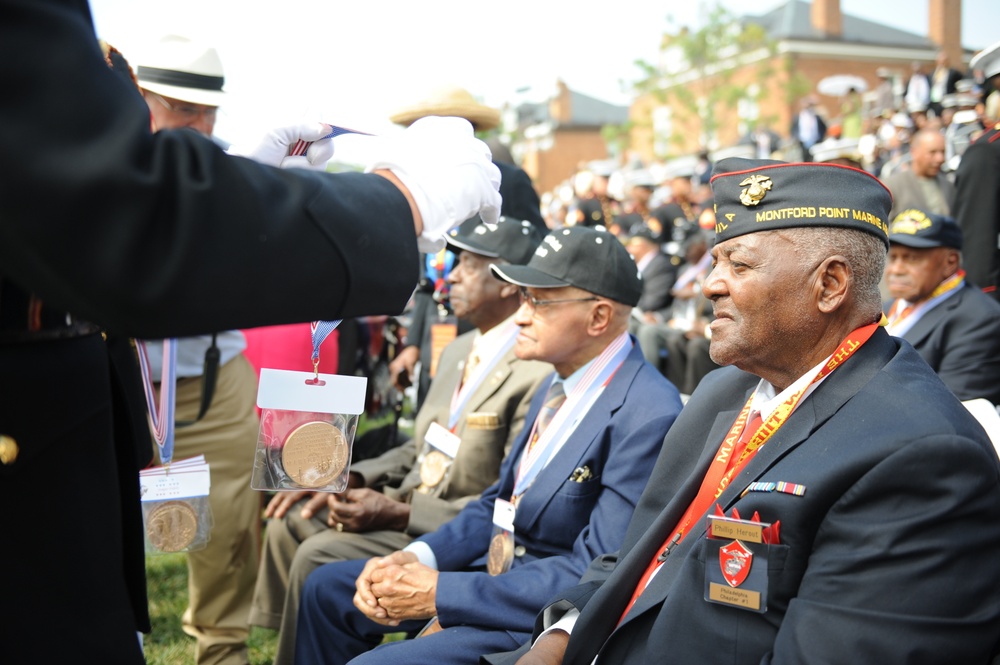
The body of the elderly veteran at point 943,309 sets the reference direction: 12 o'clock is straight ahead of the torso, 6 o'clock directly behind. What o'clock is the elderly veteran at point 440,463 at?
the elderly veteran at point 440,463 is roughly at 12 o'clock from the elderly veteran at point 943,309.

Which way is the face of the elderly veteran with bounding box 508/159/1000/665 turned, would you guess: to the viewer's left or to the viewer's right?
to the viewer's left

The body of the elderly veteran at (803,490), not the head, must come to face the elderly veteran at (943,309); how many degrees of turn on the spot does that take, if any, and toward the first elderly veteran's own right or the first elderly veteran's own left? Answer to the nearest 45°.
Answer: approximately 135° to the first elderly veteran's own right

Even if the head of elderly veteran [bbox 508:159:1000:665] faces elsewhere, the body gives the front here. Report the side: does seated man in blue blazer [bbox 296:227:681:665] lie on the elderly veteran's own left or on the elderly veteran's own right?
on the elderly veteran's own right

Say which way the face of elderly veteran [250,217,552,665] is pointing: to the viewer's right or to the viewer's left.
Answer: to the viewer's left

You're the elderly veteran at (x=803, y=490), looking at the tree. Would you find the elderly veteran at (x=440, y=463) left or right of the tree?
left

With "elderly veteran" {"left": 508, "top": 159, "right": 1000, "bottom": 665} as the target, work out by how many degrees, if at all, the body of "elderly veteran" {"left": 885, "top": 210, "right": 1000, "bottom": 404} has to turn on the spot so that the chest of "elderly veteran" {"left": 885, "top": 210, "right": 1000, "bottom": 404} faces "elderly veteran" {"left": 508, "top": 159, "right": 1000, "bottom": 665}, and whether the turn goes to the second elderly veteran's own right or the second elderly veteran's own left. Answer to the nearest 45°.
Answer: approximately 45° to the second elderly veteran's own left

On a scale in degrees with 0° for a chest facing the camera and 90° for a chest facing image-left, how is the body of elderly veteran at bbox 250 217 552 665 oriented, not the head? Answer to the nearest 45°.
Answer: approximately 45°

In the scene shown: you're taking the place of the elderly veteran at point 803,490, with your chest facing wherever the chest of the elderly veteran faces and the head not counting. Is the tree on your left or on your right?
on your right

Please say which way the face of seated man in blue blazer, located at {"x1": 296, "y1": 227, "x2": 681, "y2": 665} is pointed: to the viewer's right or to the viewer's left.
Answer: to the viewer's left
